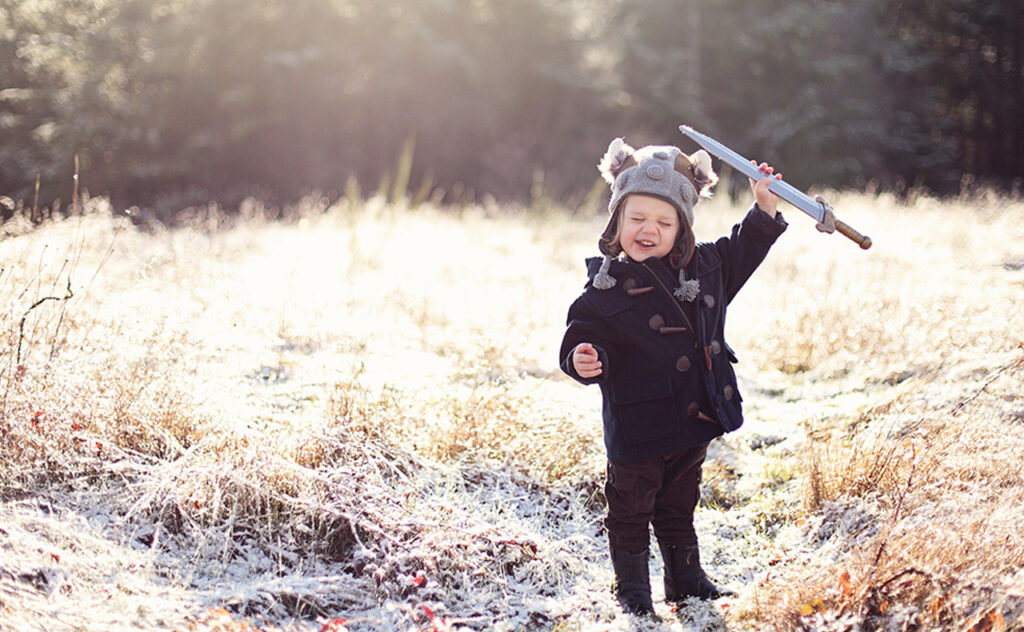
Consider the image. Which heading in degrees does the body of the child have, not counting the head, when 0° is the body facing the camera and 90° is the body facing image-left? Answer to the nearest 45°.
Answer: approximately 315°

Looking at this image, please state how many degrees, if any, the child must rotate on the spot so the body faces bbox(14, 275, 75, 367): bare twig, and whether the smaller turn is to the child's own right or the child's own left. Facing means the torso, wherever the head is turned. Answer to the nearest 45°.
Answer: approximately 135° to the child's own right
